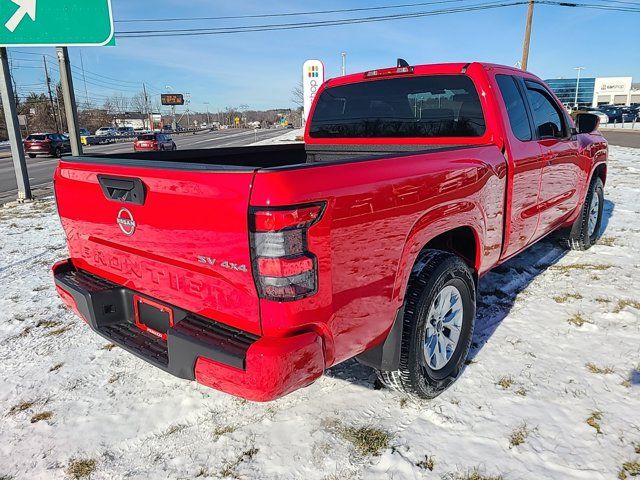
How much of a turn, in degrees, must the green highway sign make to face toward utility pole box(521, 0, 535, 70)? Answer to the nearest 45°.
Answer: approximately 90° to its left

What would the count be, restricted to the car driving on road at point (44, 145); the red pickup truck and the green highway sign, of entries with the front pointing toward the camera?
1

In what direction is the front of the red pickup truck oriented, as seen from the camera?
facing away from the viewer and to the right of the viewer

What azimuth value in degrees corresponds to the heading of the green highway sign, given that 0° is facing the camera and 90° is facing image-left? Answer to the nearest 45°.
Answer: approximately 0°

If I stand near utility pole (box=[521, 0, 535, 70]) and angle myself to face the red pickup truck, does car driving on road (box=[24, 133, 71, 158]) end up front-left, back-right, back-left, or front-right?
front-right

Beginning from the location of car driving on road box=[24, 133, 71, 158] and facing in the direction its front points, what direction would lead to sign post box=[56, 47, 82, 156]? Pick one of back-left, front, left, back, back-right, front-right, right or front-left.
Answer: back-right

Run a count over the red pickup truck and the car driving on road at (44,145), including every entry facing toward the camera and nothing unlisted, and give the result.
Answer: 0

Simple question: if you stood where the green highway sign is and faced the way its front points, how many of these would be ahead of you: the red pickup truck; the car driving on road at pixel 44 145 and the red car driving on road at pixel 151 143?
1

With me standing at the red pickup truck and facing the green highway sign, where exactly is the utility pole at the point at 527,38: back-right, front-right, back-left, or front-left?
front-right

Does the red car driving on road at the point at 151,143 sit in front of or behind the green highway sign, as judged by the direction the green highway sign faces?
behind

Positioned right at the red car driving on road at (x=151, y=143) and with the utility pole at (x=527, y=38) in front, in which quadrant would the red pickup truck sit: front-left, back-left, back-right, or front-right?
front-right

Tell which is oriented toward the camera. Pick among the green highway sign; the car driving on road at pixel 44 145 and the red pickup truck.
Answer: the green highway sign

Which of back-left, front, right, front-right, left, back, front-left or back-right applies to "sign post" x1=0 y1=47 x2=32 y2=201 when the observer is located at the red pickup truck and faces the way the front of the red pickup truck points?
left
